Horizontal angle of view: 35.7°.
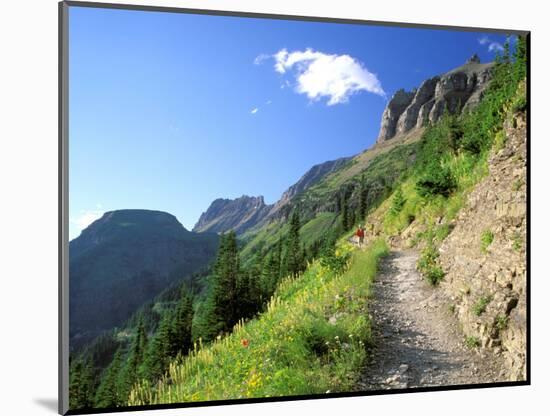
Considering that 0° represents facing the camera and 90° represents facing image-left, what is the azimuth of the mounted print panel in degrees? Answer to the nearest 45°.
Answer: approximately 315°
